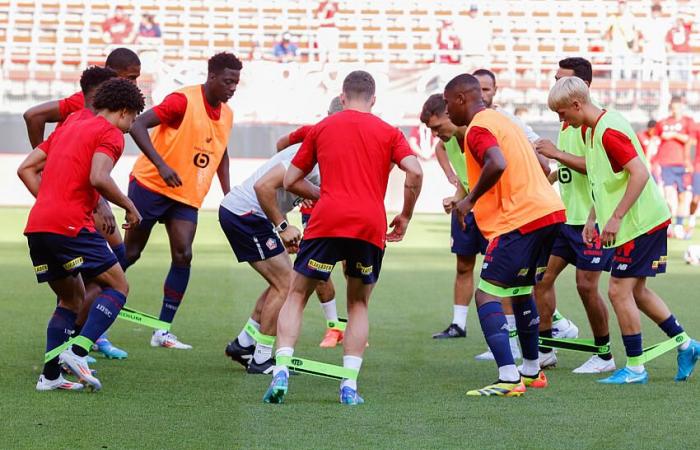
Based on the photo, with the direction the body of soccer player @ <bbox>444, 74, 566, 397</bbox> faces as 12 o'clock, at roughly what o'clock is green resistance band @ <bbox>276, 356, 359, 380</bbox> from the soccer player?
The green resistance band is roughly at 11 o'clock from the soccer player.

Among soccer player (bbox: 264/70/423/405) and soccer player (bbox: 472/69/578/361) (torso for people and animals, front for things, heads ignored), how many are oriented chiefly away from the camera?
1

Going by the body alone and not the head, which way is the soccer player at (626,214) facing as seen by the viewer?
to the viewer's left

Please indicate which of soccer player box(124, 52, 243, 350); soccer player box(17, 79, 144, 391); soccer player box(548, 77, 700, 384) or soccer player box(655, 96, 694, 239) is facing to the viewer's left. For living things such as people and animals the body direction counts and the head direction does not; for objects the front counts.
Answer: soccer player box(548, 77, 700, 384)

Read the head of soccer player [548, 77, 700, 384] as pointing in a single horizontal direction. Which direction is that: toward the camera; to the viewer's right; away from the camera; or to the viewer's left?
to the viewer's left

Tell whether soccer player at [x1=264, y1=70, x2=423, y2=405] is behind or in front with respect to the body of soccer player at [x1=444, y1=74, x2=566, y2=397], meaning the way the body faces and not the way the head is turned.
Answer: in front

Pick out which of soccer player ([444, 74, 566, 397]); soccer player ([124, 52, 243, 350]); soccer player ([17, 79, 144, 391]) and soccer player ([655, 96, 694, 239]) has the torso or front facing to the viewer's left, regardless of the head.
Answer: soccer player ([444, 74, 566, 397])

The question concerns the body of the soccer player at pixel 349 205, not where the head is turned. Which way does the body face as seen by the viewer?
away from the camera

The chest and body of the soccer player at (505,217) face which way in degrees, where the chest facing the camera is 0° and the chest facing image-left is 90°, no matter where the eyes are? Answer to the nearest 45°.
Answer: approximately 90°

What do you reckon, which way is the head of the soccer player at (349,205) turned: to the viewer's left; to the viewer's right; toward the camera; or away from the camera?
away from the camera

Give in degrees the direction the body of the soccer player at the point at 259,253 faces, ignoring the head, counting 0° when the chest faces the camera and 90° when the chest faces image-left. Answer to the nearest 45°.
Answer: approximately 270°
